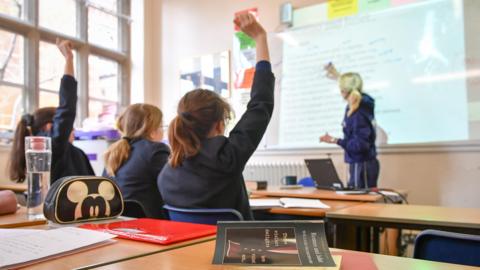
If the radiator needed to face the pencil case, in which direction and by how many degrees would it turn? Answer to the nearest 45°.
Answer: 0° — it already faces it

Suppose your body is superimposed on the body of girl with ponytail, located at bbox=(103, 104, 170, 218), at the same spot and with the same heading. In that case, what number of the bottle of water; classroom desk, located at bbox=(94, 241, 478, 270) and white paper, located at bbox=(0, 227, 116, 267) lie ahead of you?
0

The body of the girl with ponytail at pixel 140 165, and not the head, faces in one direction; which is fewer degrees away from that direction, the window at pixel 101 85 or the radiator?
the radiator

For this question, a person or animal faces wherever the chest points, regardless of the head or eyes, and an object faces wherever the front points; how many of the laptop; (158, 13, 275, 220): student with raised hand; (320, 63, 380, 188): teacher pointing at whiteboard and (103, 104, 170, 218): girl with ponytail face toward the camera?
0

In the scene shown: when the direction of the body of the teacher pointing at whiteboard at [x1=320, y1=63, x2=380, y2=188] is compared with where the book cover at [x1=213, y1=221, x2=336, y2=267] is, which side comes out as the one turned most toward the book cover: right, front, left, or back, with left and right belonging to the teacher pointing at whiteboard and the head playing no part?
left

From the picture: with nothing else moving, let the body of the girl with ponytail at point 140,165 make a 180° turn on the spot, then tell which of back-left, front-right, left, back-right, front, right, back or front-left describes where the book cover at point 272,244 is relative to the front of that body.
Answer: front-left

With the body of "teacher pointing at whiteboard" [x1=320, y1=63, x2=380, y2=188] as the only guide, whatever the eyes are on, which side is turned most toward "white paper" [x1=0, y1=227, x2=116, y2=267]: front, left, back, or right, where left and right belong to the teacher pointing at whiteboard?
left

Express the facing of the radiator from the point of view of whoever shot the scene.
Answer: facing the viewer

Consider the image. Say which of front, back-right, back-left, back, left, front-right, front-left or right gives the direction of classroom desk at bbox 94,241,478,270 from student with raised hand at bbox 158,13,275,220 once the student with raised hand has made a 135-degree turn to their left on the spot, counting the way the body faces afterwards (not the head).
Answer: left

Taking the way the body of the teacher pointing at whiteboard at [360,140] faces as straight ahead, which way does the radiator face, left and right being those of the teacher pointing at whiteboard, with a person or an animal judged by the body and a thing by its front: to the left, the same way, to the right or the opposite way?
to the left

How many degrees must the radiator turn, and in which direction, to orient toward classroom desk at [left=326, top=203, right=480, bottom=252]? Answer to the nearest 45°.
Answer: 0° — it already faces it

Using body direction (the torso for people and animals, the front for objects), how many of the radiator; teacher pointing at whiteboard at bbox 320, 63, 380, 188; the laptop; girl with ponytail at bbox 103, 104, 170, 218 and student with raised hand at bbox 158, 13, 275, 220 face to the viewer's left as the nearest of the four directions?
1

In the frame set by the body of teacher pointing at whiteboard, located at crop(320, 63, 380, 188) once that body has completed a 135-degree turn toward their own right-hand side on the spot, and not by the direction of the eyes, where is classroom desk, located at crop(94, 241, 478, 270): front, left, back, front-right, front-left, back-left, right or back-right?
back-right

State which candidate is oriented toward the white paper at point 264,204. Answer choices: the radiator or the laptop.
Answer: the radiator

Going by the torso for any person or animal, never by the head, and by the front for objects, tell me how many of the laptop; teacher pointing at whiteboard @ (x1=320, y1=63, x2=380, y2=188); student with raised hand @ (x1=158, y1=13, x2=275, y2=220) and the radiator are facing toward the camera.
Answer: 1

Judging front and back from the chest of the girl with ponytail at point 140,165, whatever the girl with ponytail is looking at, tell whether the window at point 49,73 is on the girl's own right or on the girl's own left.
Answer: on the girl's own left

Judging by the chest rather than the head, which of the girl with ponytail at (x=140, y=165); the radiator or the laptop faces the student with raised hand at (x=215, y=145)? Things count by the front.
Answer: the radiator

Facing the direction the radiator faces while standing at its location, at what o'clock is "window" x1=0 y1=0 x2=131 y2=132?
The window is roughly at 3 o'clock from the radiator.

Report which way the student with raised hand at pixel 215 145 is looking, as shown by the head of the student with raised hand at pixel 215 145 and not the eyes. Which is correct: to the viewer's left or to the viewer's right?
to the viewer's right

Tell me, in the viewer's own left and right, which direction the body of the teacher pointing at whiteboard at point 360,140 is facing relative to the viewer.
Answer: facing to the left of the viewer
